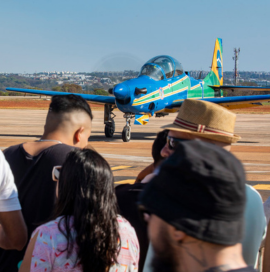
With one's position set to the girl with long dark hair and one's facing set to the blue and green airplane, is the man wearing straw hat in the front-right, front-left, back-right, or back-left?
front-right

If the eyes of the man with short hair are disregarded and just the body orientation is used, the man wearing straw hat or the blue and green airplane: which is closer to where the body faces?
the blue and green airplane

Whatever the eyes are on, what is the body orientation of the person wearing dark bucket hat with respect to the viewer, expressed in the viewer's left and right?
facing away from the viewer and to the left of the viewer

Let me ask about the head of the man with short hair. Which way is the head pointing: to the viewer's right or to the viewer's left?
to the viewer's right

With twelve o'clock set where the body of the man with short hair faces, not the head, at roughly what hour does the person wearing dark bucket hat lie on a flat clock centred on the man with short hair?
The person wearing dark bucket hat is roughly at 4 o'clock from the man with short hair.

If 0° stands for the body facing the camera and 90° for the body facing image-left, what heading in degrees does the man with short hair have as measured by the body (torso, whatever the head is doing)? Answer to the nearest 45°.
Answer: approximately 225°

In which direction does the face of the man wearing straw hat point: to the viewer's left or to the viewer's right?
to the viewer's left

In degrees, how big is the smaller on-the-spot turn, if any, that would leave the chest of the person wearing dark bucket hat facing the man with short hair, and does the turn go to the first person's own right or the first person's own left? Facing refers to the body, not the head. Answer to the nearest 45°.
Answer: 0° — they already face them

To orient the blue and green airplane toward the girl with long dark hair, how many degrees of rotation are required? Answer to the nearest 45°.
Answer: approximately 45° to its left

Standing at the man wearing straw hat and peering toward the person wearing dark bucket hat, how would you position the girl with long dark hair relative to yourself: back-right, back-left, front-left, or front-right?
front-right

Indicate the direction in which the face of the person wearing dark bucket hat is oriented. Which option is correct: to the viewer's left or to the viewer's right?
to the viewer's left

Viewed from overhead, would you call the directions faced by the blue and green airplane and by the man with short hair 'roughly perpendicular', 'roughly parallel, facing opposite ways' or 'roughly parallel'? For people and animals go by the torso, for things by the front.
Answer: roughly parallel, facing opposite ways
